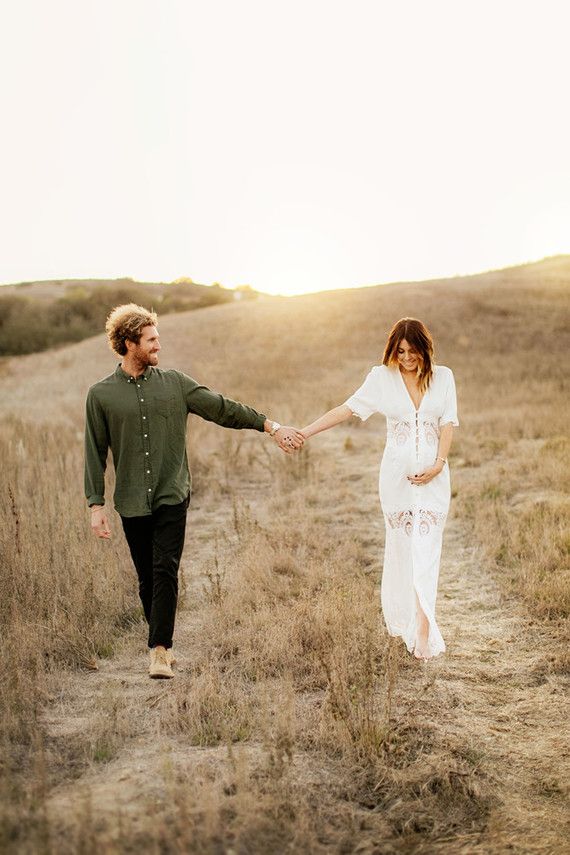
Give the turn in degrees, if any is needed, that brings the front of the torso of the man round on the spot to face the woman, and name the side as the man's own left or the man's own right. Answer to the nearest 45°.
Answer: approximately 90° to the man's own left

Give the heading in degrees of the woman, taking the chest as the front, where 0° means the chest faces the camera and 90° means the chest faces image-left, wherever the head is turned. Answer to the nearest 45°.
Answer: approximately 0°

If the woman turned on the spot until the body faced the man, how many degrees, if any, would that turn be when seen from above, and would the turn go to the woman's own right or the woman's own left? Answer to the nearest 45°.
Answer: approximately 90° to the woman's own right

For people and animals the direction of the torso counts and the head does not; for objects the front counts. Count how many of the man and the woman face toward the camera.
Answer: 2

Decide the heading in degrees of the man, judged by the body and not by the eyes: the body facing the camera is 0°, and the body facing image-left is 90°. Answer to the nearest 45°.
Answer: approximately 0°
